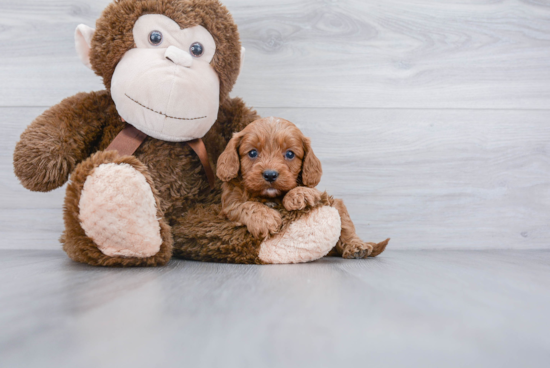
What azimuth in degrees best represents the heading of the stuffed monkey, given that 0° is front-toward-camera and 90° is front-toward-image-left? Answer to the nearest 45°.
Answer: approximately 315°
